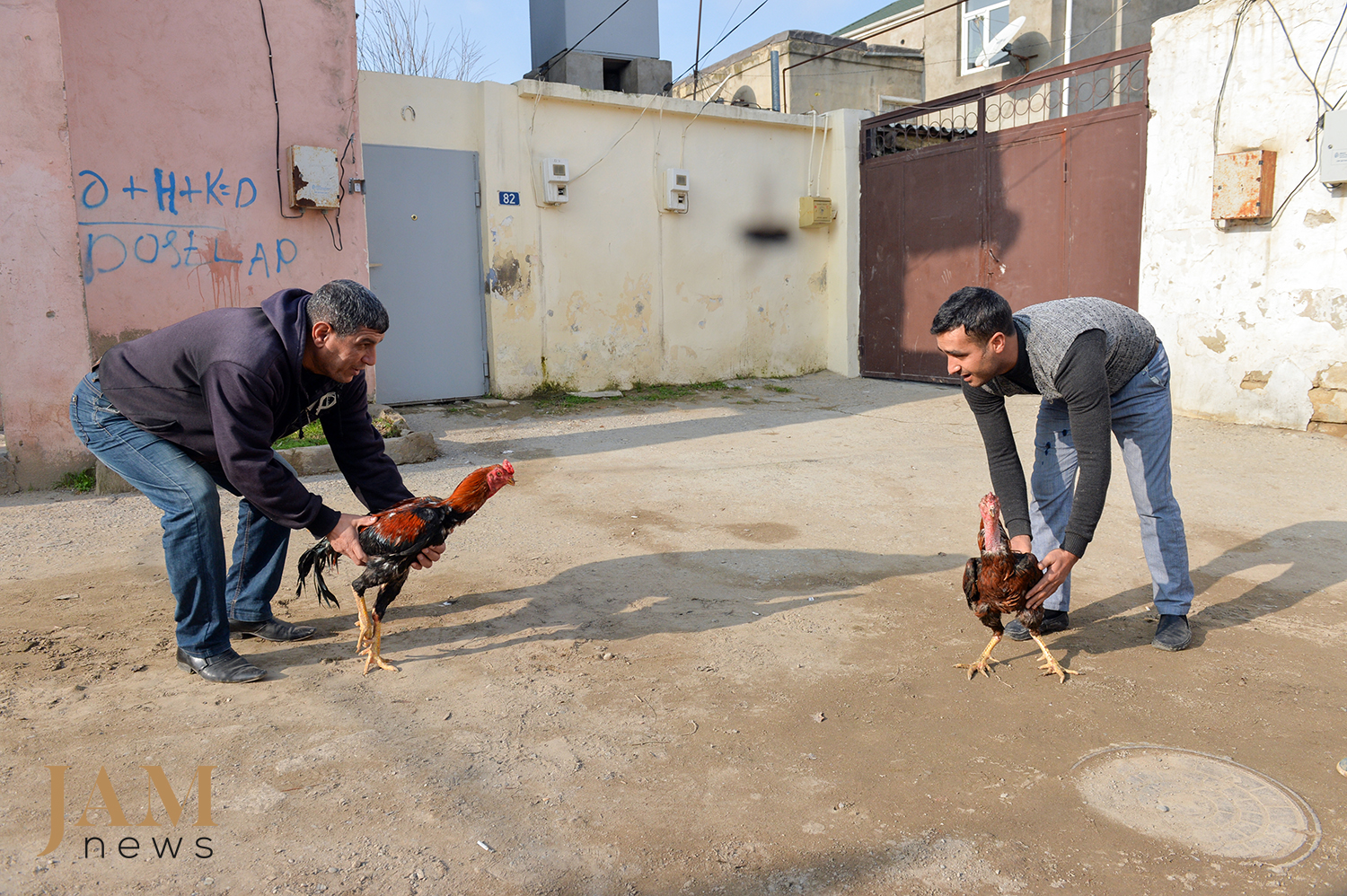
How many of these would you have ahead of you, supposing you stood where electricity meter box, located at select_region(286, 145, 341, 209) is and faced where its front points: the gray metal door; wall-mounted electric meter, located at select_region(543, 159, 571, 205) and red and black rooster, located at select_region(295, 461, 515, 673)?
1

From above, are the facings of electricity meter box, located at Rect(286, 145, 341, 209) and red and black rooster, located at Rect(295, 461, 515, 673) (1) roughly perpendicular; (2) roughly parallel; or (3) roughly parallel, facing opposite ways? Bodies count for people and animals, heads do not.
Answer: roughly perpendicular

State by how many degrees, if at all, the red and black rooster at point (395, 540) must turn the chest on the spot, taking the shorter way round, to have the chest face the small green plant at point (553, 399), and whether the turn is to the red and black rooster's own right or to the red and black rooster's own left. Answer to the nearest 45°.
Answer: approximately 90° to the red and black rooster's own left

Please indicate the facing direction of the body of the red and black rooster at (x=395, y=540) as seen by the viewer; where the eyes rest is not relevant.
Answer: to the viewer's right

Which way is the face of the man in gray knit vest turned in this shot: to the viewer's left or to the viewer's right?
to the viewer's left

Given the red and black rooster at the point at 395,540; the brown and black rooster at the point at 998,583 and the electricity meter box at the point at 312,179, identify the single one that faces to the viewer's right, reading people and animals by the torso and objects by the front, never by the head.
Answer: the red and black rooster at the point at 395,540

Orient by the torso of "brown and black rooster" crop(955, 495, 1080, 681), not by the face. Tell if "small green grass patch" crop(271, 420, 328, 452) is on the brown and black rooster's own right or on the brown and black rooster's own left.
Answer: on the brown and black rooster's own right

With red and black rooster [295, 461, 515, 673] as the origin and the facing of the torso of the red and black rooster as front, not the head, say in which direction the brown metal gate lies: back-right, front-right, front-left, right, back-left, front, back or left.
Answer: front-left
